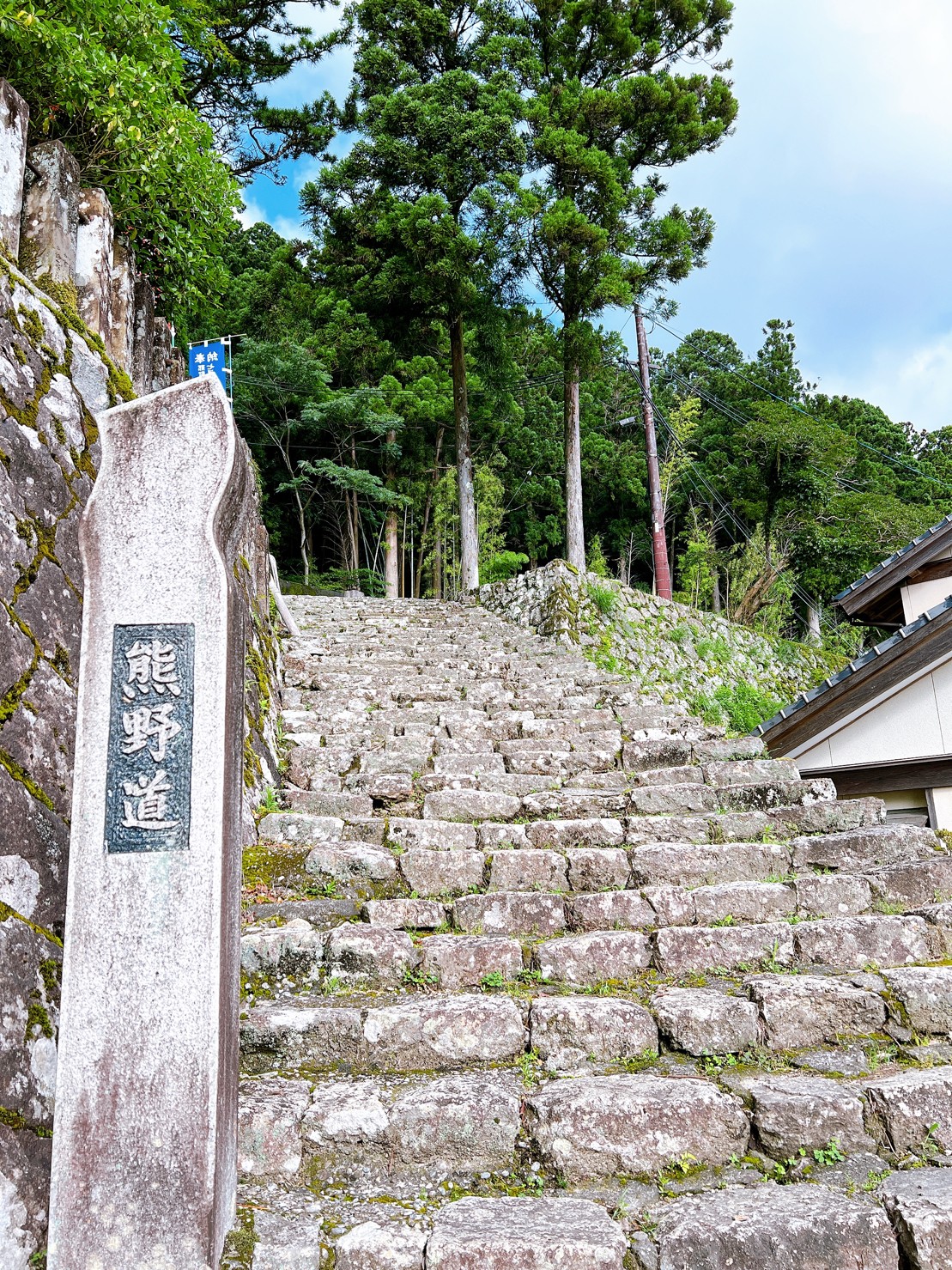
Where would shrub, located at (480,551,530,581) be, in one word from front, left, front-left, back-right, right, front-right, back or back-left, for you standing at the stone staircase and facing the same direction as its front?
back

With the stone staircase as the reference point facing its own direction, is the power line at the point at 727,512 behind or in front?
behind

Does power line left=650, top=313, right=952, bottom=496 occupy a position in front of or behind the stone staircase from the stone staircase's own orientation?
behind

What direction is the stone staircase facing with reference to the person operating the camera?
facing the viewer

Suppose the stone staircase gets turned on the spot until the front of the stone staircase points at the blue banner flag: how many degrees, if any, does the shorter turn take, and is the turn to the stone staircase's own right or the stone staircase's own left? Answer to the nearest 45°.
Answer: approximately 135° to the stone staircase's own right

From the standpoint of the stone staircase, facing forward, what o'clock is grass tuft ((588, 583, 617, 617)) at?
The grass tuft is roughly at 6 o'clock from the stone staircase.

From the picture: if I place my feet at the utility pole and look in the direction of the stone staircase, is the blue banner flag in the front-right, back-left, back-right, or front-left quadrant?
front-right

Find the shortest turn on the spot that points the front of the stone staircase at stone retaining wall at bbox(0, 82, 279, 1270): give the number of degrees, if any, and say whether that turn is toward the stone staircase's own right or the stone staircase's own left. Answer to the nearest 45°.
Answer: approximately 90° to the stone staircase's own right
